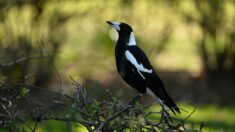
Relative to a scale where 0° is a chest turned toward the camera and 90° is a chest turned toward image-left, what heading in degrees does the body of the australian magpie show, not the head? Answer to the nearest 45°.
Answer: approximately 90°
